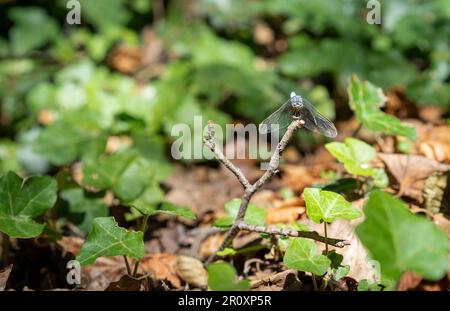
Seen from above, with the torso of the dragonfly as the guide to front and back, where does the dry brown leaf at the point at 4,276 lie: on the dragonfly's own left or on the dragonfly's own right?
on the dragonfly's own right

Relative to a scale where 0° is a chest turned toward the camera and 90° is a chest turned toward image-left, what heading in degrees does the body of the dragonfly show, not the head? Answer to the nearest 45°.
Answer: approximately 0°

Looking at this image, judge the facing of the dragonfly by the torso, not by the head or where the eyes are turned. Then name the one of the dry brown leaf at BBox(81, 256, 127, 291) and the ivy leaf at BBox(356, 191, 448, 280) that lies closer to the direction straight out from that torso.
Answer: the ivy leaf
